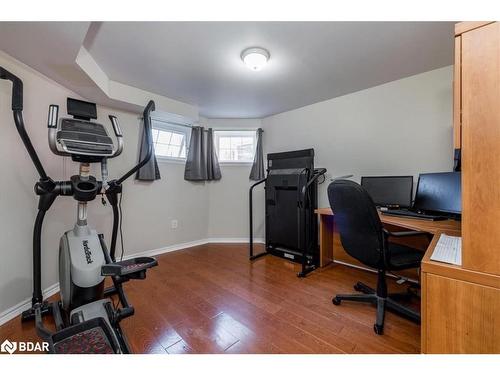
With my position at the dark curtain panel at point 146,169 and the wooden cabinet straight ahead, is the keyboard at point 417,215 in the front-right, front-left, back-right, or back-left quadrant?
front-left

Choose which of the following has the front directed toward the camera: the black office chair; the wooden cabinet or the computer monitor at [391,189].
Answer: the computer monitor

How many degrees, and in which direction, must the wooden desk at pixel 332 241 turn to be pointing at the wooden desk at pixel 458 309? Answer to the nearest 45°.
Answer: approximately 90° to its left

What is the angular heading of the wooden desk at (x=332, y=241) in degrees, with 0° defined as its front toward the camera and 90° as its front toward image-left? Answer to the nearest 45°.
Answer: approximately 45°

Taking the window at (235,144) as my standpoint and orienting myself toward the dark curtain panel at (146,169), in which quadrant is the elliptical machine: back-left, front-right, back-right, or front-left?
front-left

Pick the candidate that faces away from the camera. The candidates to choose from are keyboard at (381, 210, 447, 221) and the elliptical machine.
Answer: the elliptical machine

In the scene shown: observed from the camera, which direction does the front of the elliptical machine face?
facing away from the viewer

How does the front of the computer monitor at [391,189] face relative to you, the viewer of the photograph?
facing the viewer

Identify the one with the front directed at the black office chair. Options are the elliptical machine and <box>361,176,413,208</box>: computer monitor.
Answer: the computer monitor

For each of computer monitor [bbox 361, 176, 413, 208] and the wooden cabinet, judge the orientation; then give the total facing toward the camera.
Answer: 1

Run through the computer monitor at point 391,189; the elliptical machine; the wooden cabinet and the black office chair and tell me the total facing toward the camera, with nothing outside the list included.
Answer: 2

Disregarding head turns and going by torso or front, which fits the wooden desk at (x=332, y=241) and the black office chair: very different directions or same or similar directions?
very different directions

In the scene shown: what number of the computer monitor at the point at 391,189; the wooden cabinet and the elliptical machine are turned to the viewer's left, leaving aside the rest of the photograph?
1

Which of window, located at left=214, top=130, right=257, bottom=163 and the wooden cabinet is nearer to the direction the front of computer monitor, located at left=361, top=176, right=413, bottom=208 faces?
the wooden cabinet

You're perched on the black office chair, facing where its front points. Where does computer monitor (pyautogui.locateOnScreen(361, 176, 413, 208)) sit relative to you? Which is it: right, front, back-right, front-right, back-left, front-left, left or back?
front-left

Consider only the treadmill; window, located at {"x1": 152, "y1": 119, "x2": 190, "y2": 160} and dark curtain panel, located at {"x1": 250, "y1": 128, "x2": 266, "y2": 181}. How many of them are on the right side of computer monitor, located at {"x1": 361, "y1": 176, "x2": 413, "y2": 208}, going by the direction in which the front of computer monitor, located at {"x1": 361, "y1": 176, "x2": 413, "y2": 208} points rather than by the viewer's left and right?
3

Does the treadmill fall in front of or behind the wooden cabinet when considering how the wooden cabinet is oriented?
in front

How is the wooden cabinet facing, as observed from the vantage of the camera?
facing to the left of the viewer

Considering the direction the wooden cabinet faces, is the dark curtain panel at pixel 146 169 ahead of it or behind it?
ahead

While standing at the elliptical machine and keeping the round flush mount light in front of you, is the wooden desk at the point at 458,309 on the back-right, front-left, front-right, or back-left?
front-right
